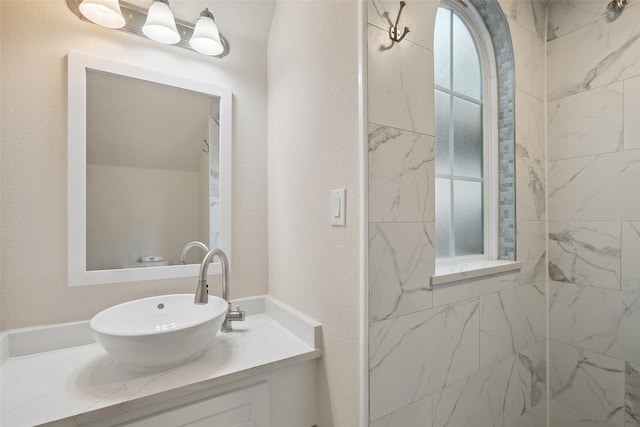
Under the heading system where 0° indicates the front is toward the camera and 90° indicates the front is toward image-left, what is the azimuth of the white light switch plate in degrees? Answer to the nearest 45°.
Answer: approximately 45°

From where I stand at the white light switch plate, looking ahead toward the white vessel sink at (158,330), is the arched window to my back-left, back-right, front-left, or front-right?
back-right

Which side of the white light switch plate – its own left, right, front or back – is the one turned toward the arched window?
back

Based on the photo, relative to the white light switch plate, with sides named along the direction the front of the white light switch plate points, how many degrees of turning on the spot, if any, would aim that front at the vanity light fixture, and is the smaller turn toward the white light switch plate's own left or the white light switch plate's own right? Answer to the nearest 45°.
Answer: approximately 45° to the white light switch plate's own right

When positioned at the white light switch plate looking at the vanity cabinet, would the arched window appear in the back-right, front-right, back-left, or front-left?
back-right

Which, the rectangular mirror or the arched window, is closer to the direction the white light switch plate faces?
the rectangular mirror

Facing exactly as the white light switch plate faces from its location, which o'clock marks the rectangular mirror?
The rectangular mirror is roughly at 2 o'clock from the white light switch plate.

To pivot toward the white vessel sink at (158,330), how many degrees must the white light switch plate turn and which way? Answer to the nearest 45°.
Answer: approximately 45° to its right
